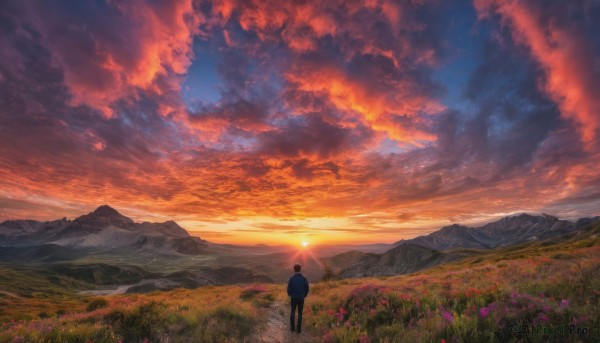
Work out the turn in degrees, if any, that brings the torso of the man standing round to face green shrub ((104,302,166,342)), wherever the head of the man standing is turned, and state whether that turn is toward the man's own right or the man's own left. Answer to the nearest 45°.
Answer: approximately 90° to the man's own left

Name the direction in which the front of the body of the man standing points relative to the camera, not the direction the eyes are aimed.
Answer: away from the camera
